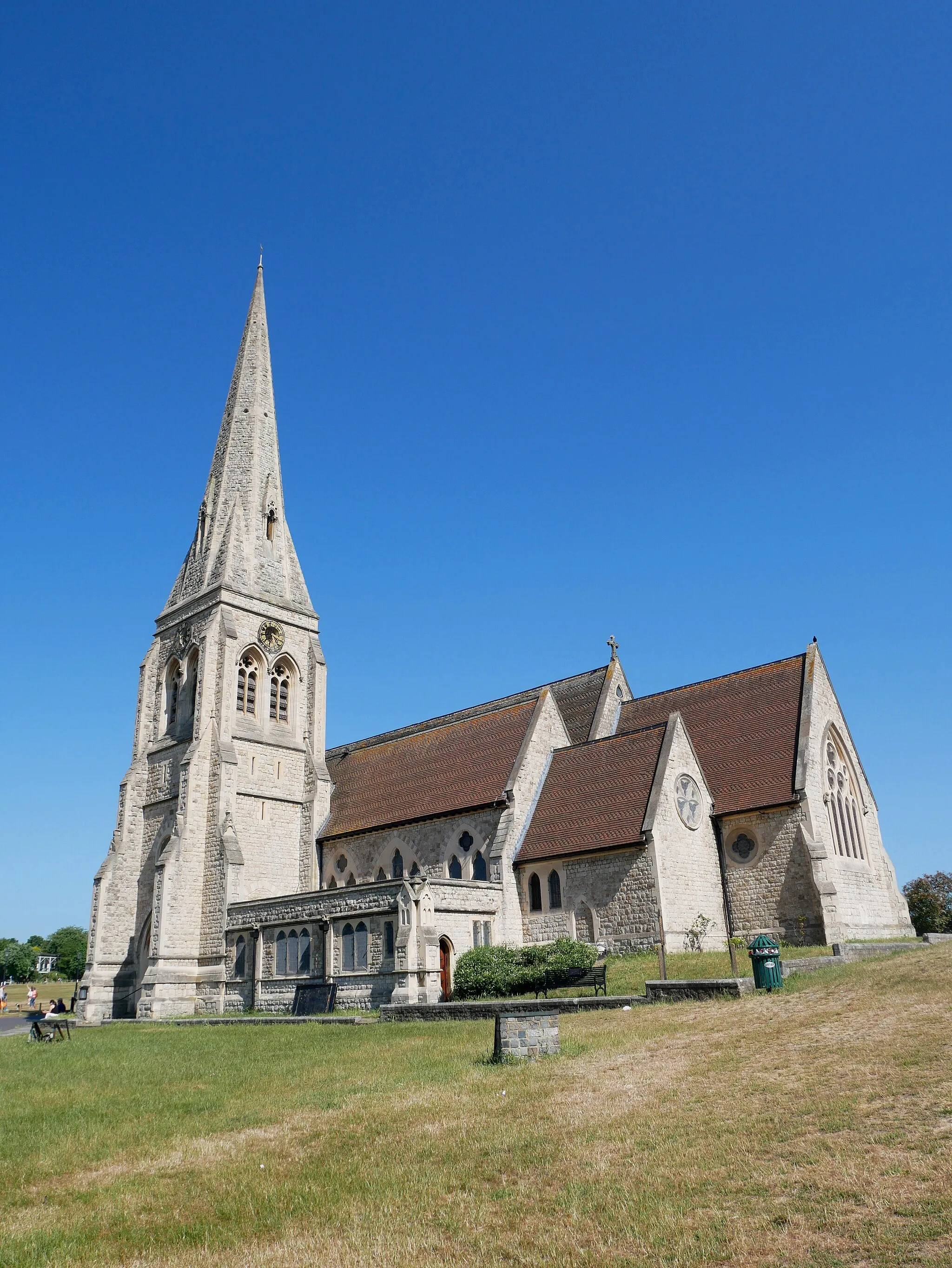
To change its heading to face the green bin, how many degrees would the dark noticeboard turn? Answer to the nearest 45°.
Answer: approximately 45° to its left

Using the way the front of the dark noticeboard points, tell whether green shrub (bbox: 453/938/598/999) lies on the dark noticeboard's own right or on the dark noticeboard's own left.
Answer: on the dark noticeboard's own left

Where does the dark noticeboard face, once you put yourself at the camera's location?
facing the viewer

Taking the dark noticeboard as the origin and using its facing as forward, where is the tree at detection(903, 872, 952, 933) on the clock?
The tree is roughly at 8 o'clock from the dark noticeboard.

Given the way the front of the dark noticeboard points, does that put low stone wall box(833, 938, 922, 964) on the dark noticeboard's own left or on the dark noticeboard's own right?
on the dark noticeboard's own left

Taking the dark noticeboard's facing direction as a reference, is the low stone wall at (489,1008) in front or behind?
in front

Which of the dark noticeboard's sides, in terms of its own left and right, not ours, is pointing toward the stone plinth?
front
